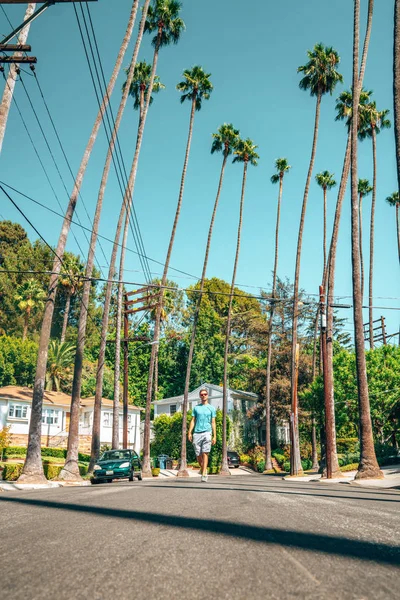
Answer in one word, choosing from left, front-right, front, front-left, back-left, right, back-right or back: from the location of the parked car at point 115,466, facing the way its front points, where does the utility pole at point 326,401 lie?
back-left

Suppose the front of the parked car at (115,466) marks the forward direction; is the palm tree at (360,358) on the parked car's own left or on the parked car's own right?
on the parked car's own left

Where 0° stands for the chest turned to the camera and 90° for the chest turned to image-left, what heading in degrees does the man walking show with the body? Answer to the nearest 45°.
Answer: approximately 0°

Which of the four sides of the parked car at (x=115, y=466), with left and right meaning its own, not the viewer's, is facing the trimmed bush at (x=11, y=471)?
right

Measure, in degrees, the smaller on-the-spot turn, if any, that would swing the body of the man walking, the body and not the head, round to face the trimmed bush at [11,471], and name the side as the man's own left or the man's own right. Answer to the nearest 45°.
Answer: approximately 135° to the man's own right

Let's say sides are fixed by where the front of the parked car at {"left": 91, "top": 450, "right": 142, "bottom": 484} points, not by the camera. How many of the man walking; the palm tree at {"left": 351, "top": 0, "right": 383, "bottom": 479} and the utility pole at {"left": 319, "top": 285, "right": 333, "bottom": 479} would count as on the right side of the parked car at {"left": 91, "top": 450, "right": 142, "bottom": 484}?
0

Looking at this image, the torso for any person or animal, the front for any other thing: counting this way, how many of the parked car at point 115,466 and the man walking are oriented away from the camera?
0

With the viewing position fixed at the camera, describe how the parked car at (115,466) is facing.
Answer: facing the viewer and to the left of the viewer

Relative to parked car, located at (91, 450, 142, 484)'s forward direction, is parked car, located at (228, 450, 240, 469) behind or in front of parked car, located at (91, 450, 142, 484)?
behind
